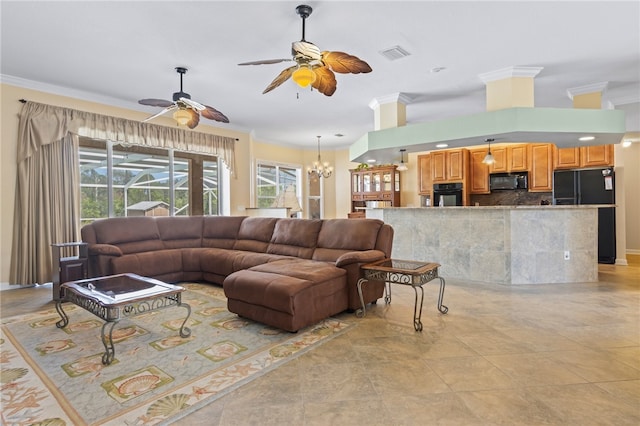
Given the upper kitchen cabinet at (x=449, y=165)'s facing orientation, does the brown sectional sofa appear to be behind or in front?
in front

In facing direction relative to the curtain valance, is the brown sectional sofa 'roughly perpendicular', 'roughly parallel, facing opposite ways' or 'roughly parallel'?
roughly perpendicular

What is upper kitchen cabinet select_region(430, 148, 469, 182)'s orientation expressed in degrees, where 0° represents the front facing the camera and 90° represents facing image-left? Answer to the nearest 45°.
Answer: approximately 45°

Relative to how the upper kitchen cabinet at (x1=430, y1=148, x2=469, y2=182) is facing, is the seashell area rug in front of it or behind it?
in front

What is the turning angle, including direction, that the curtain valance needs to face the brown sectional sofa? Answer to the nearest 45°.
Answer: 0° — it already faces it

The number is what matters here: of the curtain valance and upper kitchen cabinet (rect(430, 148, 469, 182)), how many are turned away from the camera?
0

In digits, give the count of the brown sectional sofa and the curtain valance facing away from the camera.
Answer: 0

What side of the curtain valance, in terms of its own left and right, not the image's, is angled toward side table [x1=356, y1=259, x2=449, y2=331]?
front

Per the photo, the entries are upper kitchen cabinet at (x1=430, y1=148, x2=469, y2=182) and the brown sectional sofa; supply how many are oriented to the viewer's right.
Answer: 0

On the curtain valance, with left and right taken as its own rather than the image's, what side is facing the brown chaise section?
front

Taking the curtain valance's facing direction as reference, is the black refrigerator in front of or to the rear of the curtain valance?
in front

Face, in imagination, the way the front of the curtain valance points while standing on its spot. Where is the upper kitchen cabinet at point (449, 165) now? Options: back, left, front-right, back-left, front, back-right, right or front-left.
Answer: front-left

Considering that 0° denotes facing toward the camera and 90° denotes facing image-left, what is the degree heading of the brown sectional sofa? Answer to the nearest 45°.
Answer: approximately 45°

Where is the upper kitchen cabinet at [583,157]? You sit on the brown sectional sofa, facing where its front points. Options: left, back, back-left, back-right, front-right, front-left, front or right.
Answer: back-left

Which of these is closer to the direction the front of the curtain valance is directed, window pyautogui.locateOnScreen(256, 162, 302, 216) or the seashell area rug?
the seashell area rug
